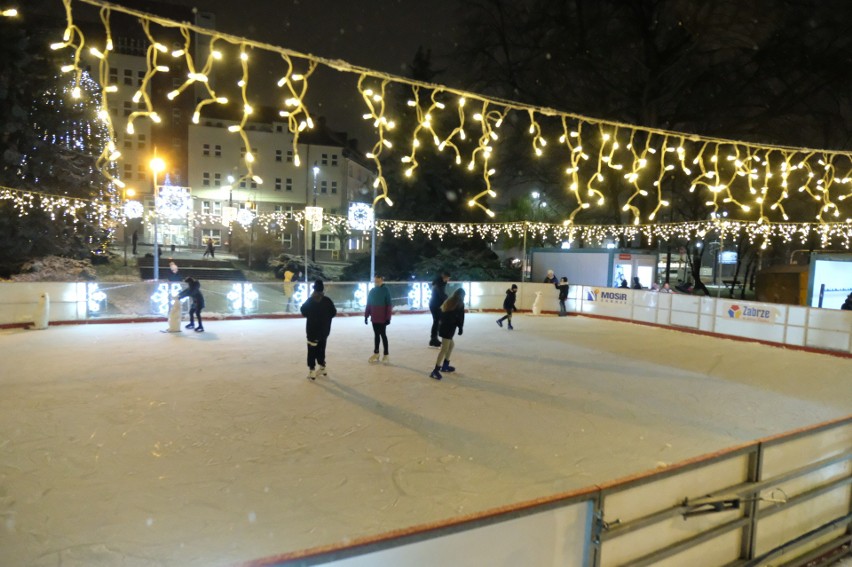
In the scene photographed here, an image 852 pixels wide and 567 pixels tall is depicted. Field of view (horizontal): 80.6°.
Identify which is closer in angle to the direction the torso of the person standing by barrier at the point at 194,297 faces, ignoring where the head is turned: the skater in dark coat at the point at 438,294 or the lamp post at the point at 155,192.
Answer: the lamp post

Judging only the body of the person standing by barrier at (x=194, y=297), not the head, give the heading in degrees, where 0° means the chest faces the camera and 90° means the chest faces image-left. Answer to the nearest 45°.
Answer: approximately 90°

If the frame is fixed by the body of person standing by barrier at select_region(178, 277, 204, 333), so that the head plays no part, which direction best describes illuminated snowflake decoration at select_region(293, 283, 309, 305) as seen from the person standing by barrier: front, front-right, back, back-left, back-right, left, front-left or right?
back-right

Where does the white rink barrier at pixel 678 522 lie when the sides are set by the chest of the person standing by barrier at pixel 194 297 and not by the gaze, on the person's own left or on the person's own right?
on the person's own left

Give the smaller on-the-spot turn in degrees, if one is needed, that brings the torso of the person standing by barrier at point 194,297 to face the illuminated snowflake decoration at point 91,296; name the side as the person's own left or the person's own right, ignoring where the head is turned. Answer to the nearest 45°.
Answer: approximately 45° to the person's own right

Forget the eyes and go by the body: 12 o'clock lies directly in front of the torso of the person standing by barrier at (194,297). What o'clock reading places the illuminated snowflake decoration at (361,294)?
The illuminated snowflake decoration is roughly at 5 o'clock from the person standing by barrier.
